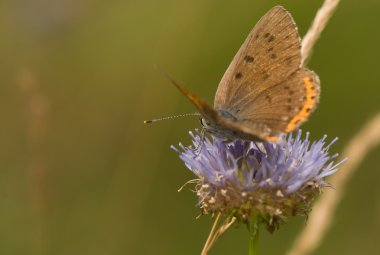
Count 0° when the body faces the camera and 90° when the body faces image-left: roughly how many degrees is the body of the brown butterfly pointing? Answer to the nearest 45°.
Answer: approximately 90°
